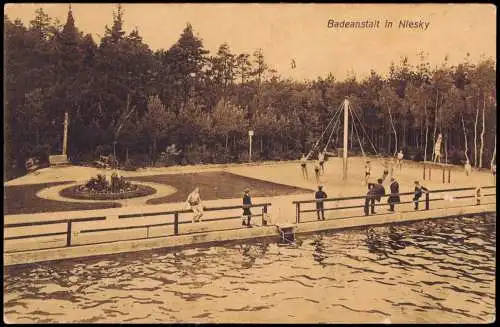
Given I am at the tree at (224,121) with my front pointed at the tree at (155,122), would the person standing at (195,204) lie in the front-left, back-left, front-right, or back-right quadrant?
front-left

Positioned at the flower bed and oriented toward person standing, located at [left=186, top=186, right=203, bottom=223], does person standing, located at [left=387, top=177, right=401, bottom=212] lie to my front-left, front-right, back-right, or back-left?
front-left

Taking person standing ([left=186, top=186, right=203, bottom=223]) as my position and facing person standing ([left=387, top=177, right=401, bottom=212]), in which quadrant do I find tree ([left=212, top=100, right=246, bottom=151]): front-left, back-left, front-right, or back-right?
front-left

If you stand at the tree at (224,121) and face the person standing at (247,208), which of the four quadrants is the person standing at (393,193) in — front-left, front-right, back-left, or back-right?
front-left
